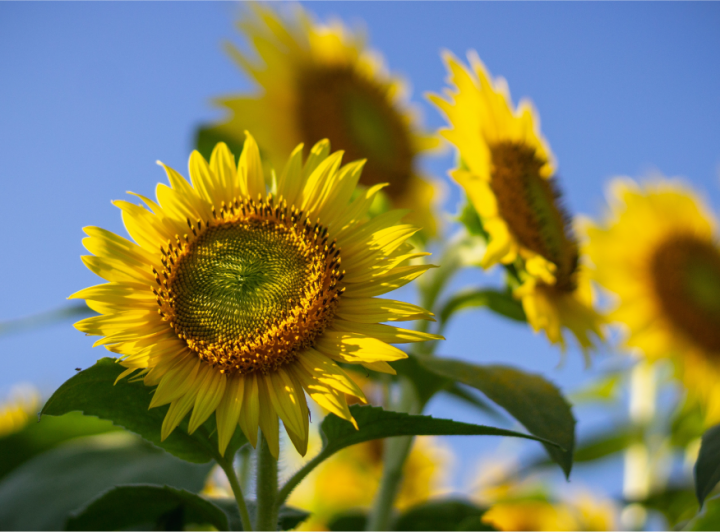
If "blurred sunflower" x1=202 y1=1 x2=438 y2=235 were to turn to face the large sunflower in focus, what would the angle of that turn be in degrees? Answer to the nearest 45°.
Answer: approximately 45° to its right

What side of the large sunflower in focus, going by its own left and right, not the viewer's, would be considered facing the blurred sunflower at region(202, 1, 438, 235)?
back

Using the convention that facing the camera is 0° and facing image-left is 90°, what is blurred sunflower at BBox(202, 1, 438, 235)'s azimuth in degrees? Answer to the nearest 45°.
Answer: approximately 315°

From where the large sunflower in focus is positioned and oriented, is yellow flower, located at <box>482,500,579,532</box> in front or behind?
behind
